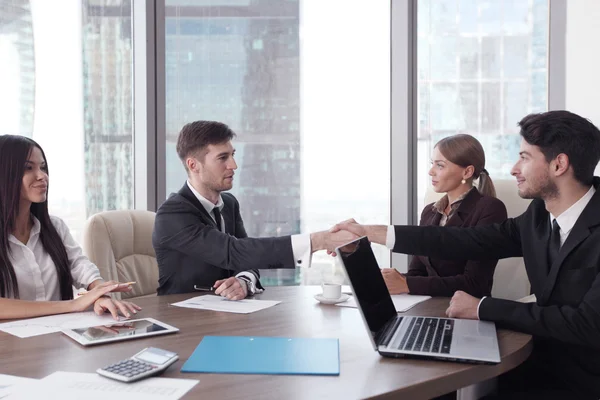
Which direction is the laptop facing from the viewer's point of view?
to the viewer's right

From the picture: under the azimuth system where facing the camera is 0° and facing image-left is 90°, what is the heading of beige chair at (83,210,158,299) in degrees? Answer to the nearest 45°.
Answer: approximately 315°

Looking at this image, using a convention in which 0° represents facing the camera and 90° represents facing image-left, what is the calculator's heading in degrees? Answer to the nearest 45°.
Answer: approximately 45°

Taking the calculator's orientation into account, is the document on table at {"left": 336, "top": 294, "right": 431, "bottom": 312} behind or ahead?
behind

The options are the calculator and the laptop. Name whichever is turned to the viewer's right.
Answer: the laptop

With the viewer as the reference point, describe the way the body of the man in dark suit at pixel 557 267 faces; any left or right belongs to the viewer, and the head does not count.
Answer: facing the viewer and to the left of the viewer

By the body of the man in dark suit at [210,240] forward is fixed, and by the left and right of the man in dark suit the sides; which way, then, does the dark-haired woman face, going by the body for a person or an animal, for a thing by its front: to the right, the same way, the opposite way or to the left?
the same way

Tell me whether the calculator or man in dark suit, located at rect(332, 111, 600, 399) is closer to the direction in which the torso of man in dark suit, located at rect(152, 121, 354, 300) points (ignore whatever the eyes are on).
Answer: the man in dark suit

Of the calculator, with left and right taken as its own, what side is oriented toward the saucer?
back

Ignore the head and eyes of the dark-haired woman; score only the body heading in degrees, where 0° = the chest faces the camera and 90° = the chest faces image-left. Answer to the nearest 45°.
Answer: approximately 315°

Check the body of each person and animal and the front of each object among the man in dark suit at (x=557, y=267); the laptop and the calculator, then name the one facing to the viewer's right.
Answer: the laptop

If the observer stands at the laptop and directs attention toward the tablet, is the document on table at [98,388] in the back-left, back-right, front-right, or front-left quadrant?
front-left

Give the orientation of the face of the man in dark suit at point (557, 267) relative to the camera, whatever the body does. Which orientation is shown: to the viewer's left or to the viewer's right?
to the viewer's left

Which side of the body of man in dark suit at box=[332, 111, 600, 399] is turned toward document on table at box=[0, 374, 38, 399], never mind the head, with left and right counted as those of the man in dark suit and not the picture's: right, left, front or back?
front

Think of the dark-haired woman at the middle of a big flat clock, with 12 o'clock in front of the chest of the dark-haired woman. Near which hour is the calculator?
The calculator is roughly at 1 o'clock from the dark-haired woman.

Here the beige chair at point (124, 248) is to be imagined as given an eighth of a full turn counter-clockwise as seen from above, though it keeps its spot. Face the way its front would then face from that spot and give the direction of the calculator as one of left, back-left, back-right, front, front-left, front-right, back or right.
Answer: right
